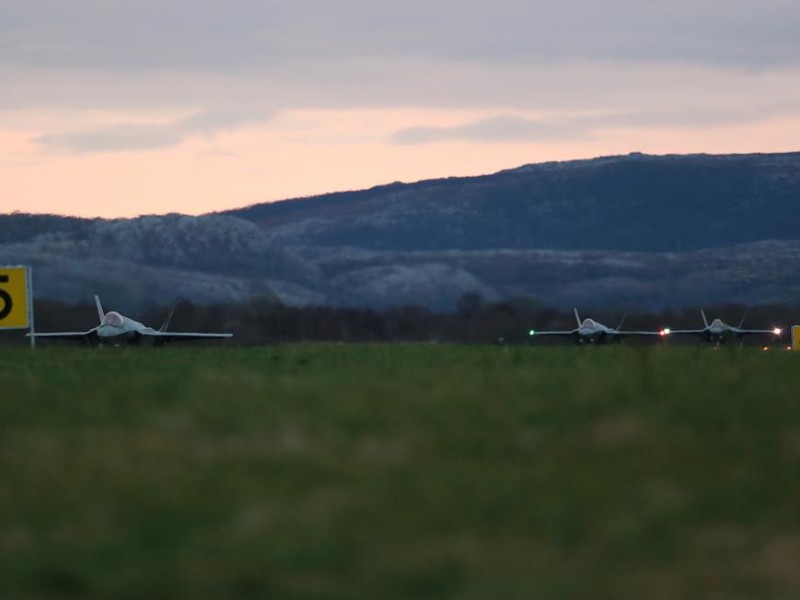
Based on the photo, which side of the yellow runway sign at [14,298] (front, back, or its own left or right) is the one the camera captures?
front
